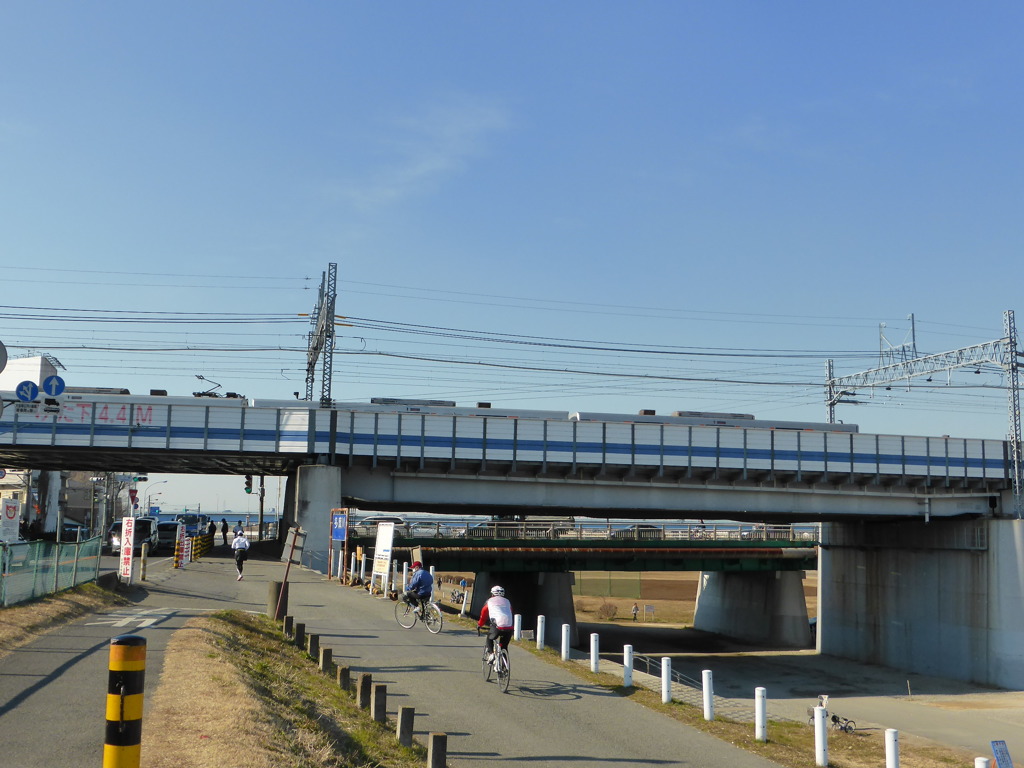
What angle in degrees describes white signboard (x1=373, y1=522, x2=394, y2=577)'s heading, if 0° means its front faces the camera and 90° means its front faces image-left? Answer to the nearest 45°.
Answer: approximately 0°

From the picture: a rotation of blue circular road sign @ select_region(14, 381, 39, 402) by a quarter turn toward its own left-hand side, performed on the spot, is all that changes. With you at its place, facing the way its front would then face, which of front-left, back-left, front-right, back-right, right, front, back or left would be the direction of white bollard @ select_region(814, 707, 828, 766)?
front-right

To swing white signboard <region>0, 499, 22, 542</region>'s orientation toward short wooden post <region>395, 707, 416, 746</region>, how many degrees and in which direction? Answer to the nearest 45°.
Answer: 0° — it already faces it

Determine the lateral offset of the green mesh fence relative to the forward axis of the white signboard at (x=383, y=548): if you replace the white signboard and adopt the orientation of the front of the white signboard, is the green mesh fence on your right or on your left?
on your right

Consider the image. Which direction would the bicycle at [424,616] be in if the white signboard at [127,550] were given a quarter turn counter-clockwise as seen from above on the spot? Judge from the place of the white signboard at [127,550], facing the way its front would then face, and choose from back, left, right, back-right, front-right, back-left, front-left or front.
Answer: front-right

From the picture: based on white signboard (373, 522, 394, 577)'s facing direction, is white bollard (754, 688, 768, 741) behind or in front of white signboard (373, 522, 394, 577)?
in front
